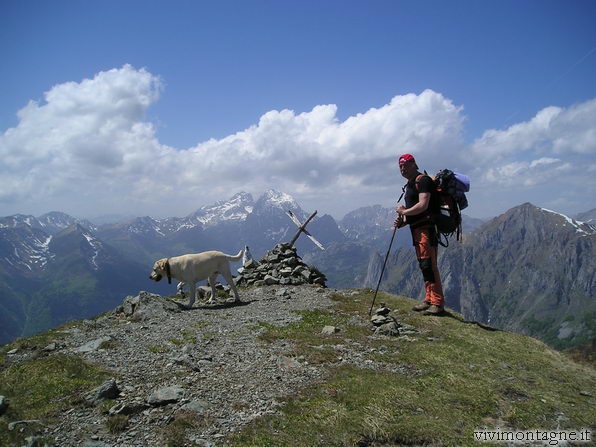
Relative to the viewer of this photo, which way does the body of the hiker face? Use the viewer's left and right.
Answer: facing to the left of the viewer

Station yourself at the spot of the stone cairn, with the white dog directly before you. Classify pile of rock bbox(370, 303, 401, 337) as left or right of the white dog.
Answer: left

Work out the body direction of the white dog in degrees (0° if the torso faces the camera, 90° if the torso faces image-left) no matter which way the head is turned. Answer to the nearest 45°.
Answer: approximately 90°

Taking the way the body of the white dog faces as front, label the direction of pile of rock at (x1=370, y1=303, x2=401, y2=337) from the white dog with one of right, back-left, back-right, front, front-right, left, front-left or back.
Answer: back-left

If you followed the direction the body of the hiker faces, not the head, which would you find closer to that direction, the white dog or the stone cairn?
the white dog

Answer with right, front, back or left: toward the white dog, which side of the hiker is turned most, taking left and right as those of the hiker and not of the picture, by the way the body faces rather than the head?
front

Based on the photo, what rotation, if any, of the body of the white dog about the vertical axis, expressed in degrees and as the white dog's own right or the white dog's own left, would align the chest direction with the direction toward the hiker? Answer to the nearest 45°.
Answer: approximately 135° to the white dog's own left

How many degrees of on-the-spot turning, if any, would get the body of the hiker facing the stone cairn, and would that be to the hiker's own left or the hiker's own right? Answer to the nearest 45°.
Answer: approximately 45° to the hiker's own right

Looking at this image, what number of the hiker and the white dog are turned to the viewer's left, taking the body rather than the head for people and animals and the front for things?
2
